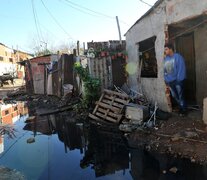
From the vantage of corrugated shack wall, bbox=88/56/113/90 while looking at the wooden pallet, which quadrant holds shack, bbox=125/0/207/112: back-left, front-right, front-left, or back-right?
front-left

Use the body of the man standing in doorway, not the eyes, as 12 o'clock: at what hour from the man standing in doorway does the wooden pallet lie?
The wooden pallet is roughly at 2 o'clock from the man standing in doorway.

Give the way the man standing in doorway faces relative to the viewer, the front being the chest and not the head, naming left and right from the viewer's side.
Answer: facing the viewer and to the left of the viewer

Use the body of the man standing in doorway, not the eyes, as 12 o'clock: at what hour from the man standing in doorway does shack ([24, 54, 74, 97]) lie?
The shack is roughly at 3 o'clock from the man standing in doorway.

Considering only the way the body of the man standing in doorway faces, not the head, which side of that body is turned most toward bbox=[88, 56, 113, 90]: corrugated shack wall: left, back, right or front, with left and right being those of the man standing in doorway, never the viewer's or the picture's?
right
